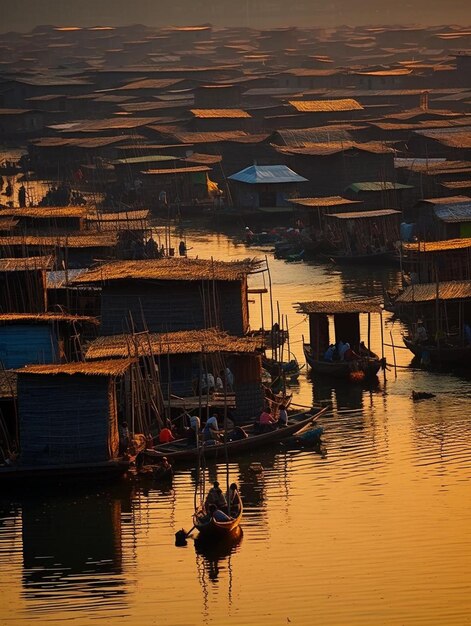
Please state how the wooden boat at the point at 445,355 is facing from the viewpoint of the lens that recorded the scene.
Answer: facing to the left of the viewer

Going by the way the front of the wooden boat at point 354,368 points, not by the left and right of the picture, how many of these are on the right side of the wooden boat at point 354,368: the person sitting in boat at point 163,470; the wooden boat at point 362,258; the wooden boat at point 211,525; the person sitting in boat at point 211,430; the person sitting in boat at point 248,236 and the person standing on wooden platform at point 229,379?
2

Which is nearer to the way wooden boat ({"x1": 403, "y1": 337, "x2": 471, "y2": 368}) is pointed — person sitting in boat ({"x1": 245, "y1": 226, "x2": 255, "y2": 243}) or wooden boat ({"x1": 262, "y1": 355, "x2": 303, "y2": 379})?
the wooden boat

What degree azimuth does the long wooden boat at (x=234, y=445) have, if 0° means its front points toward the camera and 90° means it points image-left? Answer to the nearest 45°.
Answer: approximately 270°

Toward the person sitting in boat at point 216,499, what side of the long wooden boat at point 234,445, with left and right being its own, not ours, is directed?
right
